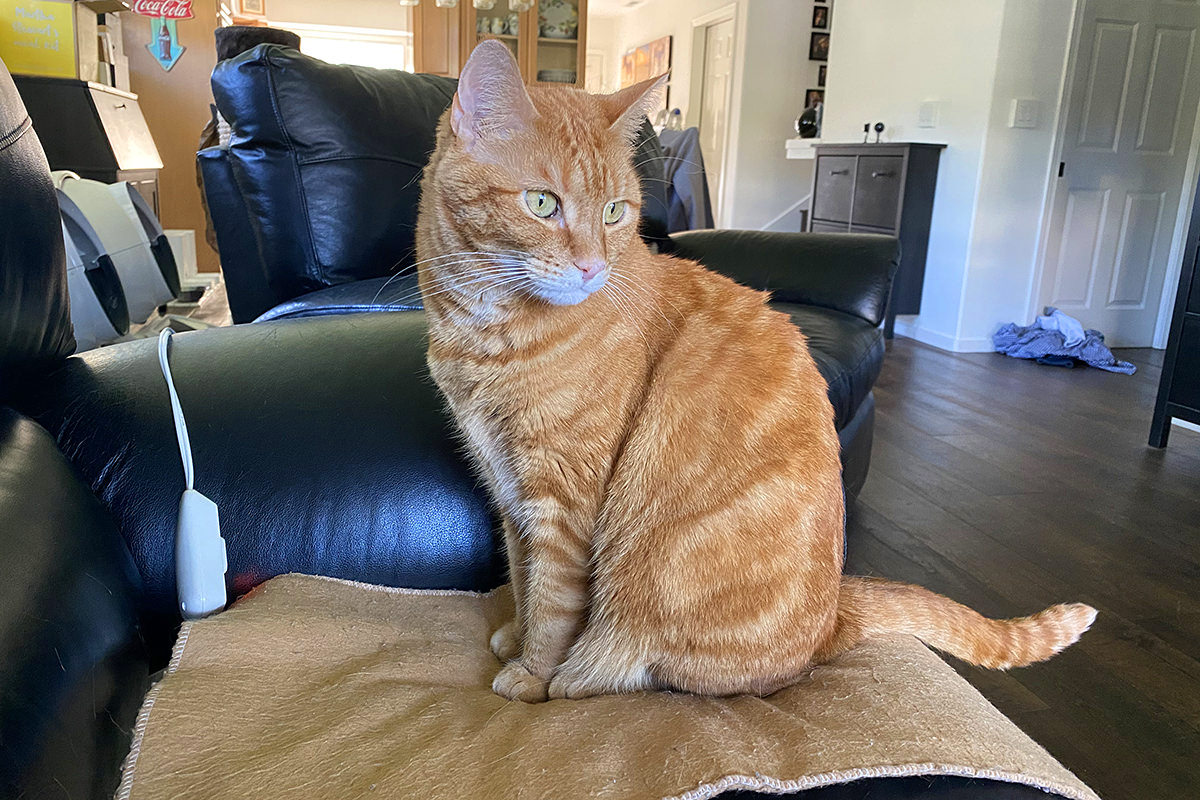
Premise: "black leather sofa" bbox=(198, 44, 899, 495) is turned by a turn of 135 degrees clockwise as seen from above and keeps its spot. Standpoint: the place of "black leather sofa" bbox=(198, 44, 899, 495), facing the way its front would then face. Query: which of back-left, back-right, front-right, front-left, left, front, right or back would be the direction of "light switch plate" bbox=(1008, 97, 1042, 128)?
back-right

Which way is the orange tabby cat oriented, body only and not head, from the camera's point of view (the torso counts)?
to the viewer's left

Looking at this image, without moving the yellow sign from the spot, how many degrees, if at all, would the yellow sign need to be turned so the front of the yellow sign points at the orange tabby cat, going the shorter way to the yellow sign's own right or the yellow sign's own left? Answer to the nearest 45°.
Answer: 0° — it already faces it

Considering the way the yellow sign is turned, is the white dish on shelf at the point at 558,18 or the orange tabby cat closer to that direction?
the orange tabby cat

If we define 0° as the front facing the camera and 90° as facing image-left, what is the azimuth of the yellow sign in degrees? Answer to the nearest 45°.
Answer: approximately 0°

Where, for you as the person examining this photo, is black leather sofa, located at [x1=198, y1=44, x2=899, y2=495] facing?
facing the viewer and to the right of the viewer

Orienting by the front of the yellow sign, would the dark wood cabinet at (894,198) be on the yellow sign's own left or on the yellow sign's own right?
on the yellow sign's own left

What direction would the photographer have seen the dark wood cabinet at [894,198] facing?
facing the viewer and to the left of the viewer

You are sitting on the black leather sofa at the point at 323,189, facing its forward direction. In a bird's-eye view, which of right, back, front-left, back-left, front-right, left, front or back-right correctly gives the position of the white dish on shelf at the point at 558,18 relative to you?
back-left
